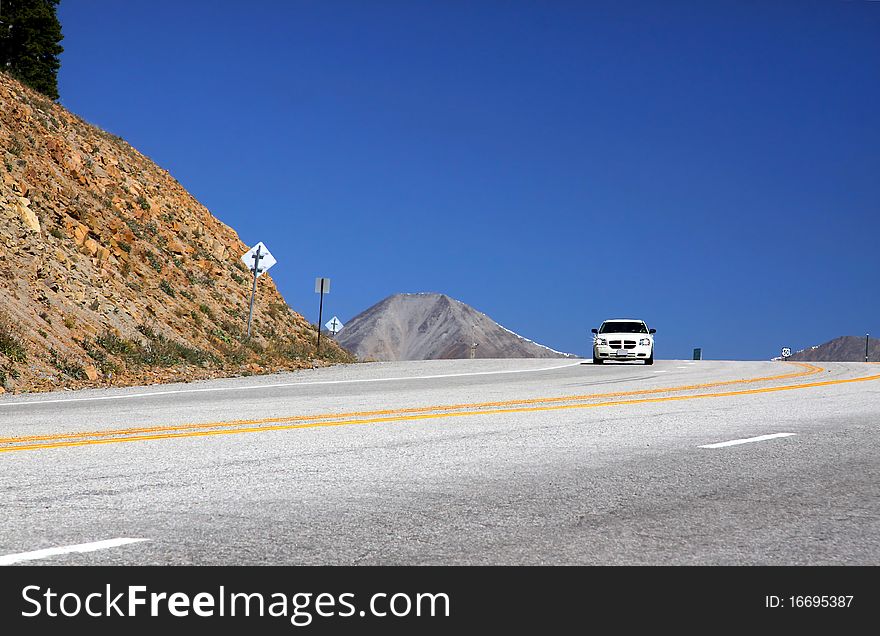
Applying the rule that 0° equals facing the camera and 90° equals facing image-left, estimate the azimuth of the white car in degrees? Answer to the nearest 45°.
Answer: approximately 0°

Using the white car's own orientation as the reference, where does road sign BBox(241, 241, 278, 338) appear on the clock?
The road sign is roughly at 2 o'clock from the white car.

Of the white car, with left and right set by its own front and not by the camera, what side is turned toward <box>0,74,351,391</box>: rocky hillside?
right
